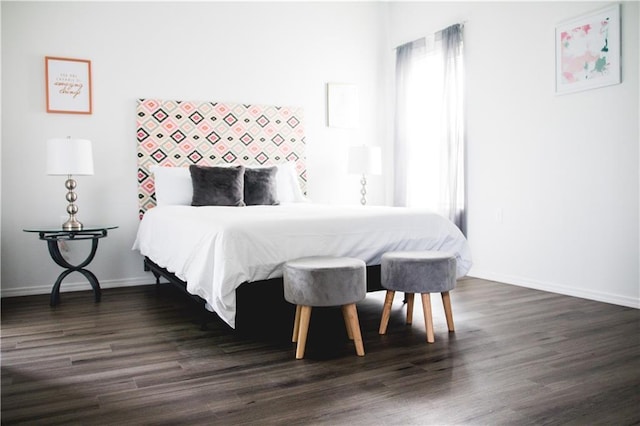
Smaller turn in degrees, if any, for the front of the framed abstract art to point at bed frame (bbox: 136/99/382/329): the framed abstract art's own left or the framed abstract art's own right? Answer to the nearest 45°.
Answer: approximately 45° to the framed abstract art's own right

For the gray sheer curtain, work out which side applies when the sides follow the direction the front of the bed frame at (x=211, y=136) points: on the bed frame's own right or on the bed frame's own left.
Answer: on the bed frame's own left

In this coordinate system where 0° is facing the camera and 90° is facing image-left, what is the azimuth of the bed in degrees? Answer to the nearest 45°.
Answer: approximately 315°

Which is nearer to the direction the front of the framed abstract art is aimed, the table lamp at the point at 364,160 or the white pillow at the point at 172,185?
the white pillow

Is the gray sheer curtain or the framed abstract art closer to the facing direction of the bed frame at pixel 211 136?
the framed abstract art

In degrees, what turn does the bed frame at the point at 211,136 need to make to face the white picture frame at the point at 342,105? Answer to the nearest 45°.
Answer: approximately 90° to its left

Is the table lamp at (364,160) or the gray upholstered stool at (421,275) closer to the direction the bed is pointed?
the gray upholstered stool

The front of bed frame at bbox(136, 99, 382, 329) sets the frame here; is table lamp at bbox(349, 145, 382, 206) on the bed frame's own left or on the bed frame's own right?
on the bed frame's own left

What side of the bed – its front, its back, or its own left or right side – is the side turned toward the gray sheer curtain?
left
